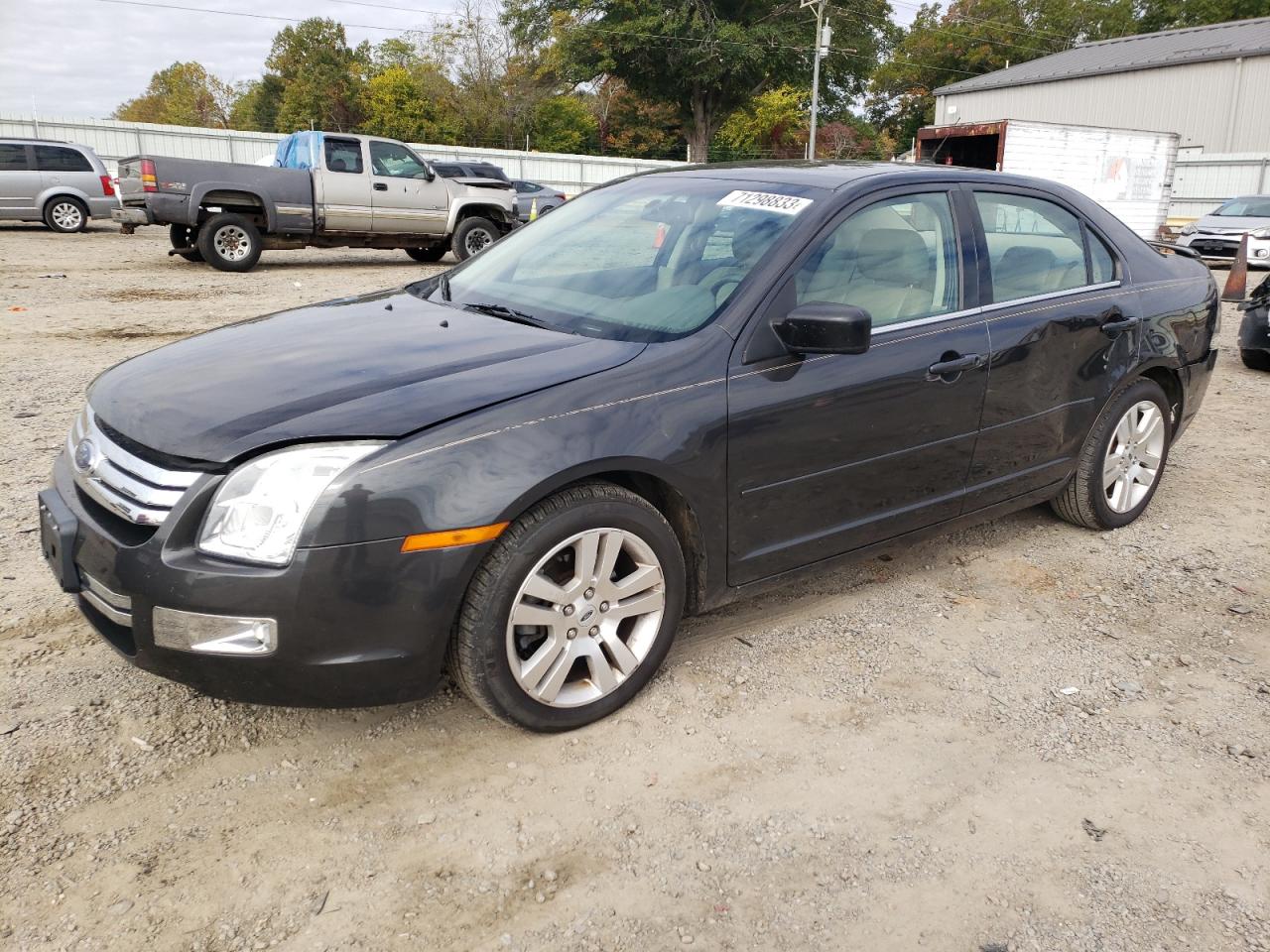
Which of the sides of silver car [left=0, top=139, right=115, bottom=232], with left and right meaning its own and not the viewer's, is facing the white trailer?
back

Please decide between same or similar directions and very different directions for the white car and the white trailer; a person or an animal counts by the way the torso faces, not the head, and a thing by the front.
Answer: very different directions

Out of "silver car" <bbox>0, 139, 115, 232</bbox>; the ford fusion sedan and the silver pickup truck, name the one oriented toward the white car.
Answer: the silver pickup truck

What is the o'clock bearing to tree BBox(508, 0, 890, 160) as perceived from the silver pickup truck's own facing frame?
The tree is roughly at 10 o'clock from the silver pickup truck.

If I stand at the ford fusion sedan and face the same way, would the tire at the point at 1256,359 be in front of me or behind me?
behind

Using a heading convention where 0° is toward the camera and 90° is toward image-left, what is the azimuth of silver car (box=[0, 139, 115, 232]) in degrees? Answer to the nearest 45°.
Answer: approximately 90°

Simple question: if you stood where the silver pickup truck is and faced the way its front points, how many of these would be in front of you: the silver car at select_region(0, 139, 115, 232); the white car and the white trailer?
2

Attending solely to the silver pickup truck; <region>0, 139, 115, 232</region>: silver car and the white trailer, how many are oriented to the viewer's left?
1

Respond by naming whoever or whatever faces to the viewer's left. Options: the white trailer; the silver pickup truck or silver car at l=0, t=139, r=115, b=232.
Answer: the silver car

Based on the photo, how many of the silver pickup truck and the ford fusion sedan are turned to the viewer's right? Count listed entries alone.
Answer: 1

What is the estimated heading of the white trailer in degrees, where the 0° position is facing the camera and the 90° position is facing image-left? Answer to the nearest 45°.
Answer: approximately 225°

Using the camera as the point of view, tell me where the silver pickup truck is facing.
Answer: facing to the right of the viewer

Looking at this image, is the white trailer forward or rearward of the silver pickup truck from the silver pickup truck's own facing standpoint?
forward

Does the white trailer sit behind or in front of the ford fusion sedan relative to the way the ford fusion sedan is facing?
behind

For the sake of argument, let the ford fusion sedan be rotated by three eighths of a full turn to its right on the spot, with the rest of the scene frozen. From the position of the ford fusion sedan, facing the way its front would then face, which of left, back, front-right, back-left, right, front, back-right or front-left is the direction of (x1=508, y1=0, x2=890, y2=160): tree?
front
